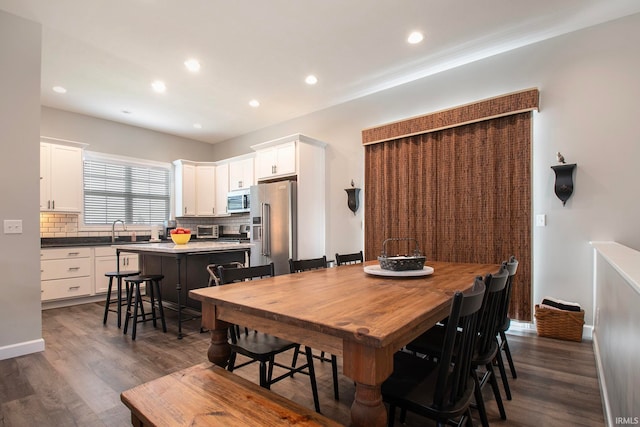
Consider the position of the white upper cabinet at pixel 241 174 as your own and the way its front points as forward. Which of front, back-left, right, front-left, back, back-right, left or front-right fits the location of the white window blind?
front-right

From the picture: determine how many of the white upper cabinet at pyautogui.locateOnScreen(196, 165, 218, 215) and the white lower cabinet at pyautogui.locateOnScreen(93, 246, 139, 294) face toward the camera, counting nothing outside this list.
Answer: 2

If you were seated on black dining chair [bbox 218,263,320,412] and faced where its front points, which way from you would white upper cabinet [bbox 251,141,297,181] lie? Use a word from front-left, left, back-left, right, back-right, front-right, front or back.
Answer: back-left

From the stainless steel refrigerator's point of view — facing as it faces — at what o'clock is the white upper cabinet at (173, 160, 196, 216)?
The white upper cabinet is roughly at 3 o'clock from the stainless steel refrigerator.

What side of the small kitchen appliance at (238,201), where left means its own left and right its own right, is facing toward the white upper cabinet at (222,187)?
right

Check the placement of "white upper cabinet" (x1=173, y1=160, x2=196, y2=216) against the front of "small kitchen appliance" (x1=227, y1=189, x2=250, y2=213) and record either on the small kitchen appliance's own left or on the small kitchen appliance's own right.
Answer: on the small kitchen appliance's own right

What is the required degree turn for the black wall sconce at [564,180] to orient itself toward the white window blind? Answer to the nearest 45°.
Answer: approximately 90° to its right

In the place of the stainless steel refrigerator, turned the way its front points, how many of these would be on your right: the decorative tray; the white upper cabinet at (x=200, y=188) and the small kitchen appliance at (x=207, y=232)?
2

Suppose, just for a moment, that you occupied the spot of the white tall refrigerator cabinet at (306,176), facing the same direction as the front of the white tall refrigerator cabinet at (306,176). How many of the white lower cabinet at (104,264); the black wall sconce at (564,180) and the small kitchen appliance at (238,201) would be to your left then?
1

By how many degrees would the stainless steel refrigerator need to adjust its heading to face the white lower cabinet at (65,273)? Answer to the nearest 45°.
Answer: approximately 45° to its right

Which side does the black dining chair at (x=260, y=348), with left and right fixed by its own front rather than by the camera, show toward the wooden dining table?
front

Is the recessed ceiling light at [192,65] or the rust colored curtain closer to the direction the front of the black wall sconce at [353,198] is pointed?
the recessed ceiling light
